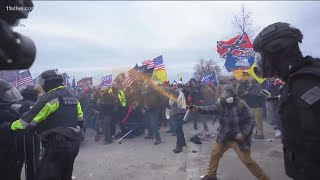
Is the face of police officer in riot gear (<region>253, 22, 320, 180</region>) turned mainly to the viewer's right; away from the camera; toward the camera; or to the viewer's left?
to the viewer's left

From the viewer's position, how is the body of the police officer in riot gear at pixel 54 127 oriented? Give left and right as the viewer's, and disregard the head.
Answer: facing away from the viewer and to the left of the viewer

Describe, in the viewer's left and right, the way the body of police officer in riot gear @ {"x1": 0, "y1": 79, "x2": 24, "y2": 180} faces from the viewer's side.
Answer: facing to the right of the viewer

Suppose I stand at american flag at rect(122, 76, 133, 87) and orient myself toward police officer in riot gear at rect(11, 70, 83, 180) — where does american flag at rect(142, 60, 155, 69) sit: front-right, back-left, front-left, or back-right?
back-left

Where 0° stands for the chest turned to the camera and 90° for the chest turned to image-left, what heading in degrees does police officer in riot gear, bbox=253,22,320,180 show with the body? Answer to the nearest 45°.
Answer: approximately 90°
